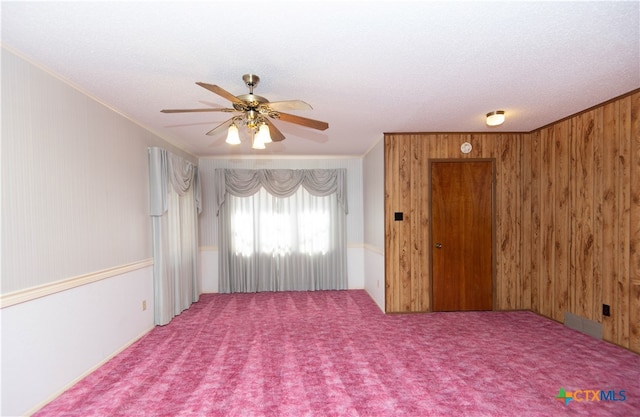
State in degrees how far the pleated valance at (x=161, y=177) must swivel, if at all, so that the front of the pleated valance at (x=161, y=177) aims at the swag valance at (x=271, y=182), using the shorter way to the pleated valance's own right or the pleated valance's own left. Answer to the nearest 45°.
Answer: approximately 90° to the pleated valance's own left

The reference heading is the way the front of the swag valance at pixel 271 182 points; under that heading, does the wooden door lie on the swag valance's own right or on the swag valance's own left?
on the swag valance's own left

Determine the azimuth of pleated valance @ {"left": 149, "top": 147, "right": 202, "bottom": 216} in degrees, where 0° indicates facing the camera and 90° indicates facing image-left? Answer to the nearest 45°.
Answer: approximately 315°

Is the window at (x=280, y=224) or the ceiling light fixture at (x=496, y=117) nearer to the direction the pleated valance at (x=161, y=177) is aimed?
the ceiling light fixture

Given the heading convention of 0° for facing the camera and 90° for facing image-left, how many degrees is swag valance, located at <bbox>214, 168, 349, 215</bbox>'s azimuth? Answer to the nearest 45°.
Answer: approximately 0°

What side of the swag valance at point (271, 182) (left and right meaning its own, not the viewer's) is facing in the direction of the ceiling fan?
front

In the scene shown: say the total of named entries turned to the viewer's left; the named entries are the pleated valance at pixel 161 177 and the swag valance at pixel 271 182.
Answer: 0

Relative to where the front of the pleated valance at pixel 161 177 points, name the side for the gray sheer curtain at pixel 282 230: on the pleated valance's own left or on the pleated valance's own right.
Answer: on the pleated valance's own left
